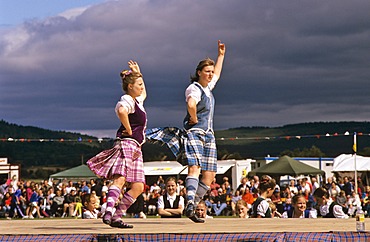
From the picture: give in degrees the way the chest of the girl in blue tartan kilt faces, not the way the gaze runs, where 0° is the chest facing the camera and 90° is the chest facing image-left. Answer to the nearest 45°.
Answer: approximately 315°

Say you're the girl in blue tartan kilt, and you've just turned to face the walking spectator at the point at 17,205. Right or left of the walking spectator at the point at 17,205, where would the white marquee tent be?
right

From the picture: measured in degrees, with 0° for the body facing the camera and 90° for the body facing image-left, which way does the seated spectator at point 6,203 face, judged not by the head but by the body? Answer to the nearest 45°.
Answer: approximately 0°

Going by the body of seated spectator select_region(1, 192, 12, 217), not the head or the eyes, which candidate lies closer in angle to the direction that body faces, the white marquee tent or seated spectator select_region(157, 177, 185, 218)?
the seated spectator
